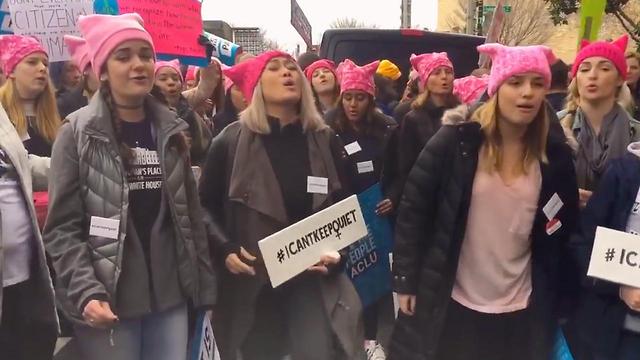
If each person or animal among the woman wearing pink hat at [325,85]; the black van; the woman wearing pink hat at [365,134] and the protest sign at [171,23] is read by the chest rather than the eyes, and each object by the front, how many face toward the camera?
3

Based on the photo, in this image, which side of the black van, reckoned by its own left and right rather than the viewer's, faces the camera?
back

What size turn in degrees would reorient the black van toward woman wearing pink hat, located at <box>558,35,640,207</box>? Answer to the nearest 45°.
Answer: approximately 180°

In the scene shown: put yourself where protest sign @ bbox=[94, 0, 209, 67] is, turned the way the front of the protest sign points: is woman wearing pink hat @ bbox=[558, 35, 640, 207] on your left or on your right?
on your left

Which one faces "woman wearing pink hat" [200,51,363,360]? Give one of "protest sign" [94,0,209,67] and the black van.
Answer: the protest sign

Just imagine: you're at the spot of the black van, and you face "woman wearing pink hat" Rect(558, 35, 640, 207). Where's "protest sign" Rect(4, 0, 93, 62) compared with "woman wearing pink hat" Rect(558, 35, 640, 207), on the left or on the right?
right

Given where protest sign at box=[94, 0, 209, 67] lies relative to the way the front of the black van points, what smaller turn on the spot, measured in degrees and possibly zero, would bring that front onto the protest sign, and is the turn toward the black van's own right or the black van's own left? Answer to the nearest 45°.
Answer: approximately 135° to the black van's own left

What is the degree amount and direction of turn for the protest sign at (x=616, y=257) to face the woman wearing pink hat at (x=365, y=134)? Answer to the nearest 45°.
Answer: approximately 135° to its right
